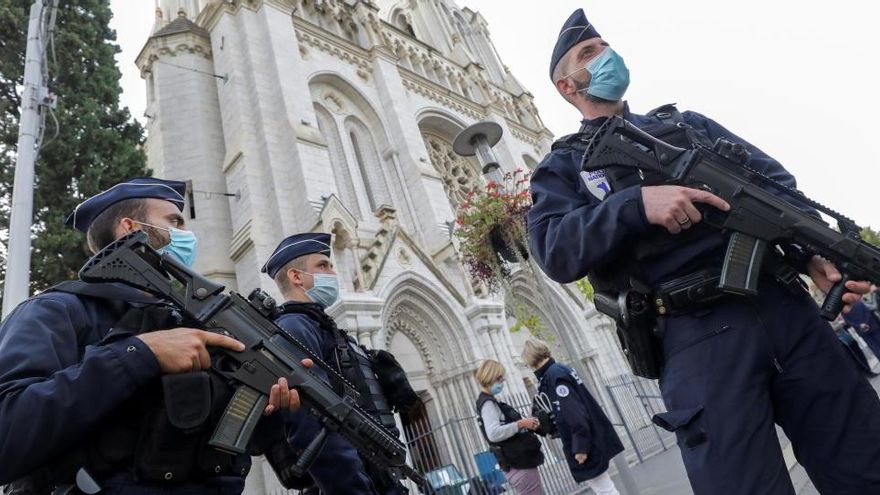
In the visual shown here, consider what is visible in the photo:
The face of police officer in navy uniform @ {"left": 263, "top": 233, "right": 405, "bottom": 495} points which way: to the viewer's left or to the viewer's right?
to the viewer's right

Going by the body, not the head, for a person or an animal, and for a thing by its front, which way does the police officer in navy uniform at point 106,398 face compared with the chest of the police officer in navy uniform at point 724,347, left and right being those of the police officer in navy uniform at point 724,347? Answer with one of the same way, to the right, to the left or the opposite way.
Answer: to the left

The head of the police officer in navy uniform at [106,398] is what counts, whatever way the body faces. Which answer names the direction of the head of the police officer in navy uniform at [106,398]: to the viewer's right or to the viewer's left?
to the viewer's right

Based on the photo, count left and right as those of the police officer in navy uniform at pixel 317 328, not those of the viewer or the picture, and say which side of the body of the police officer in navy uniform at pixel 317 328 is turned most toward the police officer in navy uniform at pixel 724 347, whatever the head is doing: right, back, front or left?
front

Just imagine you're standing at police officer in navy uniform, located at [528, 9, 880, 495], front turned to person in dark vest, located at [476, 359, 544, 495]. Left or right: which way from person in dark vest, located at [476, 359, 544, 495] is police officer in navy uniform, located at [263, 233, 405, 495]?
left

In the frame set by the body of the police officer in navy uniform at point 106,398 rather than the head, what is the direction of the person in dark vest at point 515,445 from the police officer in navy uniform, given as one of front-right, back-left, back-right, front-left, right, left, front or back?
front-left

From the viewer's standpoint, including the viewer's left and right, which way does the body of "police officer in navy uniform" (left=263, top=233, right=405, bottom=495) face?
facing the viewer and to the right of the viewer

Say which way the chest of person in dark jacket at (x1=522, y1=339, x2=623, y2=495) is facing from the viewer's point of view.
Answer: to the viewer's left

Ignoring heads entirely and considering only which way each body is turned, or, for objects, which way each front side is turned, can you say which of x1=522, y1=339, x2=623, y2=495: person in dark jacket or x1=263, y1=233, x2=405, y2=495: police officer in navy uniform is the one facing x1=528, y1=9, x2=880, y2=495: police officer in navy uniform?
x1=263, y1=233, x2=405, y2=495: police officer in navy uniform

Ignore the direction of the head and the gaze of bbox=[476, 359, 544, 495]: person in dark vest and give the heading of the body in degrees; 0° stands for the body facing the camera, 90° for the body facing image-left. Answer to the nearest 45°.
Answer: approximately 270°

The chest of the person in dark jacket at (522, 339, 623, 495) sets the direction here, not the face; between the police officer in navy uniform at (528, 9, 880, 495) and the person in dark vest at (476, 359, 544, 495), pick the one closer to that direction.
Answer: the person in dark vest
